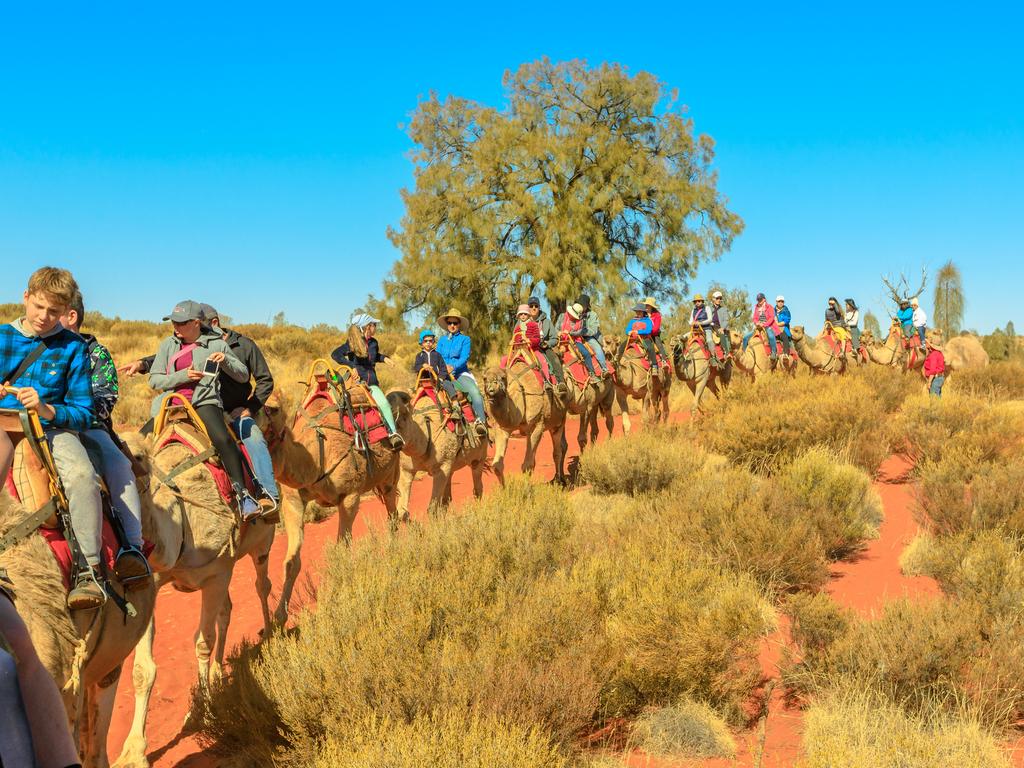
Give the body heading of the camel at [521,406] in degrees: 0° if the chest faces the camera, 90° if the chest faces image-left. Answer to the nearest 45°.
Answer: approximately 45°

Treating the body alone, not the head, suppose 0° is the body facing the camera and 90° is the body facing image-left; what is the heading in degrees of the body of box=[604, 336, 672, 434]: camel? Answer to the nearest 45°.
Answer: approximately 45°

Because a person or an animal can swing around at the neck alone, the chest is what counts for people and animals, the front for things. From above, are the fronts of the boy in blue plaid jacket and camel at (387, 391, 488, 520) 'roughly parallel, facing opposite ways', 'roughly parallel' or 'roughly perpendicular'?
roughly parallel

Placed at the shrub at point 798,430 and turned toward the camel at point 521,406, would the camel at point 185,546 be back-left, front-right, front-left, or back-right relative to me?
front-left

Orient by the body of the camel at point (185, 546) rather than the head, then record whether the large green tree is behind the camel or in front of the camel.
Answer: behind

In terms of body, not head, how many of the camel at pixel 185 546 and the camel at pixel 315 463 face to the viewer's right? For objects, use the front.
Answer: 0

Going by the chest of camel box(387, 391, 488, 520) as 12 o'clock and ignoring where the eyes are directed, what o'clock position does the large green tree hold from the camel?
The large green tree is roughly at 5 o'clock from the camel.

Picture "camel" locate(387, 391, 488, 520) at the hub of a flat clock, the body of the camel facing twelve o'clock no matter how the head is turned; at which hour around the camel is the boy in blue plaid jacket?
The boy in blue plaid jacket is roughly at 11 o'clock from the camel.

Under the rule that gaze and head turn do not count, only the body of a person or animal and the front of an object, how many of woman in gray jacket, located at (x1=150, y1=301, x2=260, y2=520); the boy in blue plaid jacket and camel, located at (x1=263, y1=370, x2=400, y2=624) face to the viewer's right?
0

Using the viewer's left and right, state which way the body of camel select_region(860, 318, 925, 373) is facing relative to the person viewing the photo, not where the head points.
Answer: facing to the left of the viewer

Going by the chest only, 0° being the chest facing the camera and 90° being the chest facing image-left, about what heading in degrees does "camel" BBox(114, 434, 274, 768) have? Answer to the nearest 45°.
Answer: approximately 45°

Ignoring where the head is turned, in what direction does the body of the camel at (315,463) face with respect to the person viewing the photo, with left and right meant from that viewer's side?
facing the viewer and to the left of the viewer

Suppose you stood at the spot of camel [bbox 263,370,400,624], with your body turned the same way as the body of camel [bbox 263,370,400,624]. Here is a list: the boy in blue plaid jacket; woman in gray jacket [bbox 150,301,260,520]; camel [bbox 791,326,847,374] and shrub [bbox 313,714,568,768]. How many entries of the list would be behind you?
1

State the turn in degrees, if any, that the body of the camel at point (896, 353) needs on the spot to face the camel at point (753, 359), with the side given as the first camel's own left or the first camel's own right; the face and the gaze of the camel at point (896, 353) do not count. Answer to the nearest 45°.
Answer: approximately 45° to the first camel's own left

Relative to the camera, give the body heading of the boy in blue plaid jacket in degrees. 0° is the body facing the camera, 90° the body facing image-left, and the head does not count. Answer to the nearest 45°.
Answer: approximately 45°

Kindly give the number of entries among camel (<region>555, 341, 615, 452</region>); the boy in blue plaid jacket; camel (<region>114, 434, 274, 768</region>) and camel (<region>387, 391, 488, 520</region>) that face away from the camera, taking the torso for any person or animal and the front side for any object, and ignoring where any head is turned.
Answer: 0
